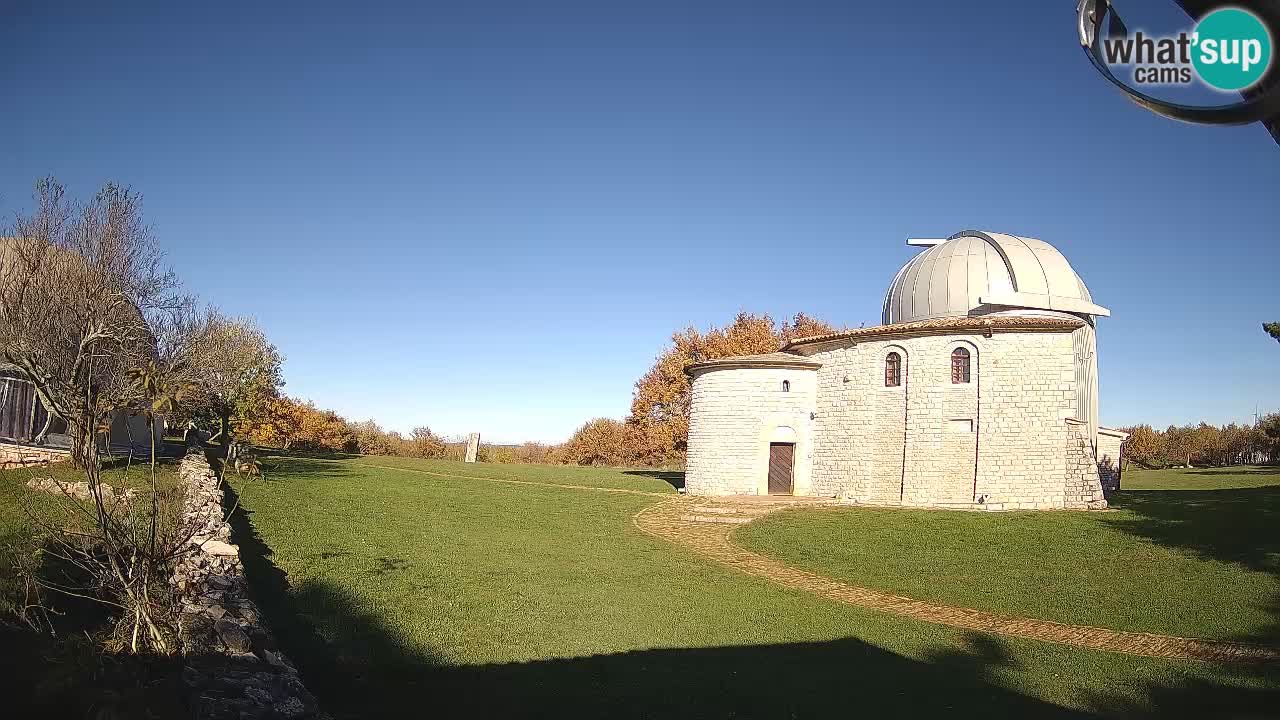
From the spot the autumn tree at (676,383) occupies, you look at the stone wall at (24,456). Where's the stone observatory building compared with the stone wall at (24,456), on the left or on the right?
left

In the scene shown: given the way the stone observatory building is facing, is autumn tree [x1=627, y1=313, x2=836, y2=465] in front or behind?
behind

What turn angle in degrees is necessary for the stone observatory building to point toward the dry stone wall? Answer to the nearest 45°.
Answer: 0° — it already faces it

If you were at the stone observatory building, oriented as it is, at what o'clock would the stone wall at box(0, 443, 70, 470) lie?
The stone wall is roughly at 2 o'clock from the stone observatory building.

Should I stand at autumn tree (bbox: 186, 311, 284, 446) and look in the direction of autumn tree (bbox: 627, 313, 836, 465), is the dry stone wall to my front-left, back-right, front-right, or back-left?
back-right

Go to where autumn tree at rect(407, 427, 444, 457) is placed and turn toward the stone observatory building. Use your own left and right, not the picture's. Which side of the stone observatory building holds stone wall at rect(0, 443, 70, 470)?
right

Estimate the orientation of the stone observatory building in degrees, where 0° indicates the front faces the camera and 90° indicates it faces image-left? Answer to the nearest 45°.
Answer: approximately 0°

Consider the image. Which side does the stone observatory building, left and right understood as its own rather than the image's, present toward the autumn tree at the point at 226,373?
right
